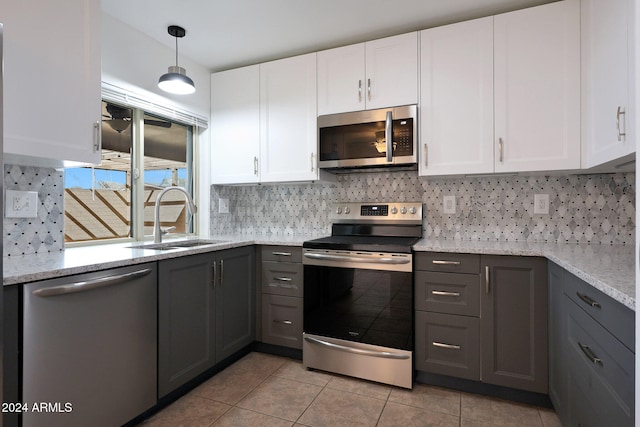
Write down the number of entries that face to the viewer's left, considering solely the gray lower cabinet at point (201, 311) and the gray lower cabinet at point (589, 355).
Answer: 1

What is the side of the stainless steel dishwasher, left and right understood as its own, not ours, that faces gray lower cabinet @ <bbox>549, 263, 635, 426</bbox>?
front

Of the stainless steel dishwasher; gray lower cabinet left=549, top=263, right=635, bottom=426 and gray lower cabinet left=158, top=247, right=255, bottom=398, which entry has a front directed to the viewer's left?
gray lower cabinet left=549, top=263, right=635, bottom=426

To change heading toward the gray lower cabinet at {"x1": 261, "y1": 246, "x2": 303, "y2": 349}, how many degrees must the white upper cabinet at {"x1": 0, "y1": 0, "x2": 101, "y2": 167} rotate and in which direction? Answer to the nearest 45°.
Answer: approximately 45° to its left

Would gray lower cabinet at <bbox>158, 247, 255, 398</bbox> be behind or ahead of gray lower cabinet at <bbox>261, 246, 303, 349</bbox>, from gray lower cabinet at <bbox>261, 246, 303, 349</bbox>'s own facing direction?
ahead

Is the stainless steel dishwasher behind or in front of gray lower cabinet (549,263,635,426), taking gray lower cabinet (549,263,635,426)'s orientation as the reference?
in front

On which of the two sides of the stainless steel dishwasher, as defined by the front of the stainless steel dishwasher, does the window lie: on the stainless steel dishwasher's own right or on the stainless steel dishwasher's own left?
on the stainless steel dishwasher's own left

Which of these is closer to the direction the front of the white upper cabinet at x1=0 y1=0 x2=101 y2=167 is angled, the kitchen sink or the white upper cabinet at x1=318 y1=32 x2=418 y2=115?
the white upper cabinet

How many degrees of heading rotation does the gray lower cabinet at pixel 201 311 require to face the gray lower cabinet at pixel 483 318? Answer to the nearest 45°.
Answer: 0° — it already faces it

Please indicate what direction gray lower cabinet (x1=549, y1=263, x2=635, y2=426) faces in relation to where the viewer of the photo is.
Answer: facing to the left of the viewer
